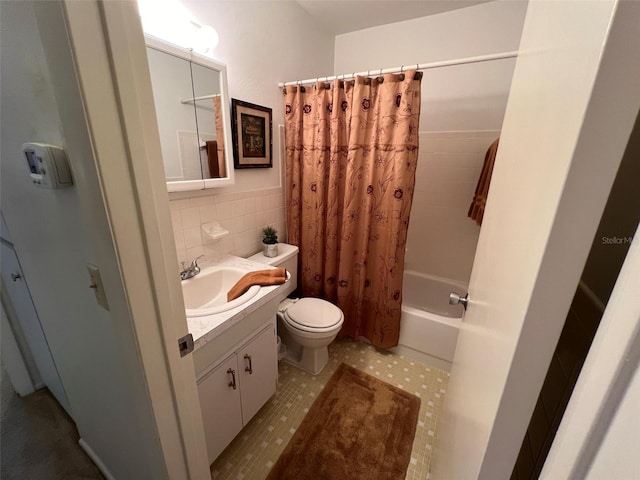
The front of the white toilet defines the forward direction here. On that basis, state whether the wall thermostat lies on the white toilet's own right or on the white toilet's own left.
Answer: on the white toilet's own right

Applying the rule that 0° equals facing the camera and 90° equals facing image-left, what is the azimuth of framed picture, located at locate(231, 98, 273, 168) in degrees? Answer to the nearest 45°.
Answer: approximately 315°

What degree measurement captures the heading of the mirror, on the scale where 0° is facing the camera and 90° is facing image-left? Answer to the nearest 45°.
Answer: approximately 315°

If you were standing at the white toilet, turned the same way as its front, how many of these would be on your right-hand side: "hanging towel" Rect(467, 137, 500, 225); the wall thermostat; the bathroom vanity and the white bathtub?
2

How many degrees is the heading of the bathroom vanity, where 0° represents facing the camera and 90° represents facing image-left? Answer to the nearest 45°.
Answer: approximately 315°

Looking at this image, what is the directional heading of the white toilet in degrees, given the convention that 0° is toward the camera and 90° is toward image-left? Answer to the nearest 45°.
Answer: approximately 315°

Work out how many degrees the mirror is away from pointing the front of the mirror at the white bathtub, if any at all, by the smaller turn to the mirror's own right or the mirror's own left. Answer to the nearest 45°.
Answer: approximately 45° to the mirror's own left

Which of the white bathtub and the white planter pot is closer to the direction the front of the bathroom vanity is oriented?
the white bathtub

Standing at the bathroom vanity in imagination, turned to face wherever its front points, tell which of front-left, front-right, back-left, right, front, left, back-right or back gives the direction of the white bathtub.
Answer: front-left
